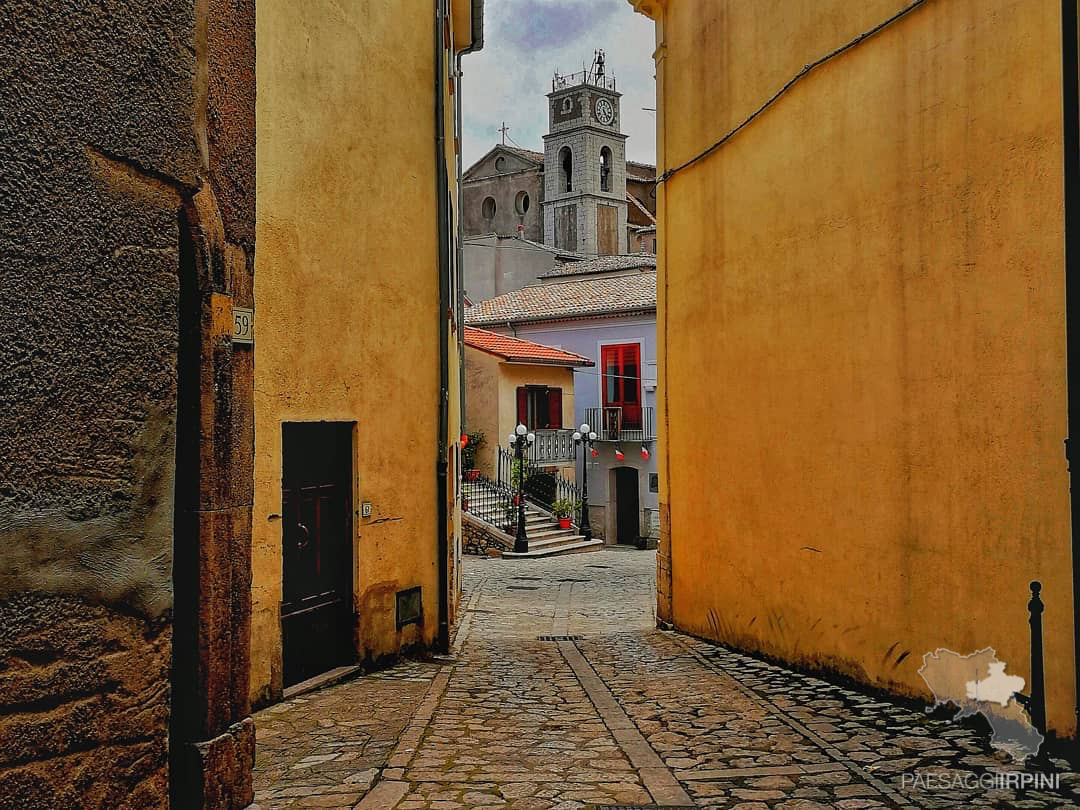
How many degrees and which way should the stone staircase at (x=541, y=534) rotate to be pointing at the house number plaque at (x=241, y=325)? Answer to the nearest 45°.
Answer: approximately 45° to its right

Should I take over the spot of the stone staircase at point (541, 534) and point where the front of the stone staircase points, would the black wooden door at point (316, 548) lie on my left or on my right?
on my right

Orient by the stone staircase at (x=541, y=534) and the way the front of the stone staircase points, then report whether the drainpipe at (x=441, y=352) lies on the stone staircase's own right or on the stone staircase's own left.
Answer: on the stone staircase's own right

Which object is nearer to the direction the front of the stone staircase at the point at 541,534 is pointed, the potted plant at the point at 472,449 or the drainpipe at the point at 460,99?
the drainpipe

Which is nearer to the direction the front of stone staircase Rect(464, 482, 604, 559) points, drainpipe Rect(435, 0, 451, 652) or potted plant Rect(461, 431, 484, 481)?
the drainpipe

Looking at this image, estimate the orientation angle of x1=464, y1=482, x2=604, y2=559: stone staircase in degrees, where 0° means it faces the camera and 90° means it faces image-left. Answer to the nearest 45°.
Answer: approximately 315°

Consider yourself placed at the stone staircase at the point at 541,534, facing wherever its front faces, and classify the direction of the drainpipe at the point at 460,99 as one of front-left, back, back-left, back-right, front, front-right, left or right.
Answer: front-right

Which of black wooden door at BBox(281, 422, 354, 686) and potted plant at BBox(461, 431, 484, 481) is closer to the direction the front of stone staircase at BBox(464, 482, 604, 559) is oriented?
the black wooden door

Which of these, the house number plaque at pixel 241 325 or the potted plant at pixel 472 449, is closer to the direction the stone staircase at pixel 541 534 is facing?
the house number plaque
